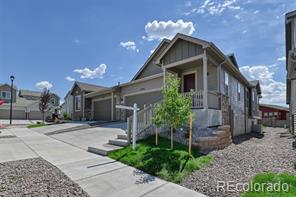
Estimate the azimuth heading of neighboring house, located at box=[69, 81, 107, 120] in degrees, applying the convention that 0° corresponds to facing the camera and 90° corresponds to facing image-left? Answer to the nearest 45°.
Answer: approximately 45°

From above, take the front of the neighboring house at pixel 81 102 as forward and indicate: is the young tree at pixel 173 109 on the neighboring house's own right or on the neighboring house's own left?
on the neighboring house's own left
